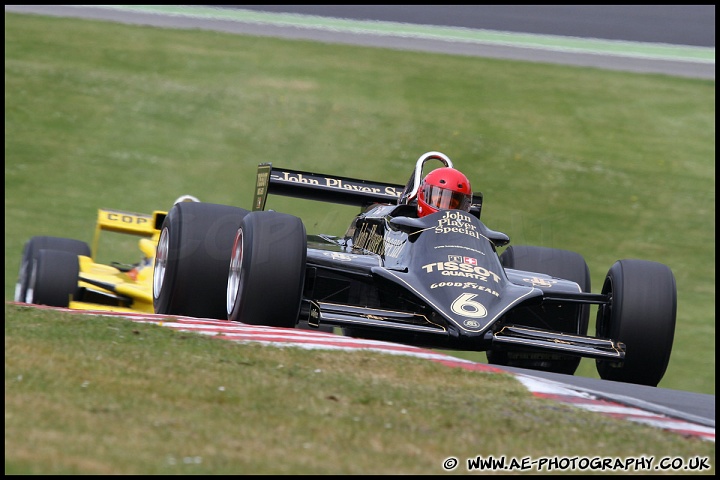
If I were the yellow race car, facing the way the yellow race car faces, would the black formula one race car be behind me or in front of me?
in front

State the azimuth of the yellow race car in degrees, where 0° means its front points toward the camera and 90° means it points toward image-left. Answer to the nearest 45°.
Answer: approximately 315°
